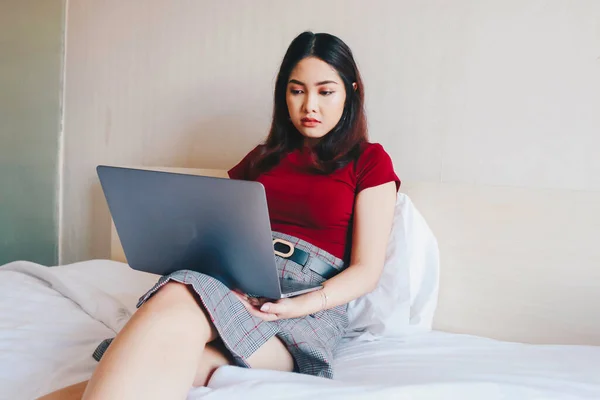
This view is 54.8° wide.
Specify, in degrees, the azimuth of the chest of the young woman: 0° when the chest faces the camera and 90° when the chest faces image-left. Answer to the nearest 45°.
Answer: approximately 45°

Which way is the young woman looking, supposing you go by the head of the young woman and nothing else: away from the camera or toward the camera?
toward the camera

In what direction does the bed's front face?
toward the camera
